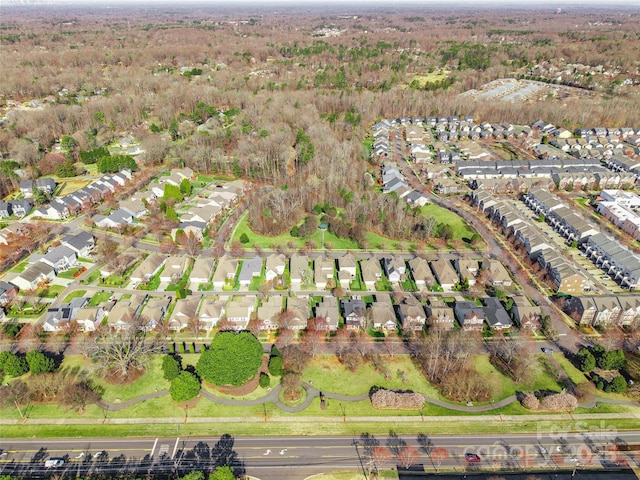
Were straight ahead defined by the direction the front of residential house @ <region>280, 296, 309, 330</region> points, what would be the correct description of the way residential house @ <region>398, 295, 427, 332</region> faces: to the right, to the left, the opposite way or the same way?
the same way

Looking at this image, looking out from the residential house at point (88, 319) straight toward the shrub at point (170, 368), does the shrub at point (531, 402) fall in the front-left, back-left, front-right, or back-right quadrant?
front-left

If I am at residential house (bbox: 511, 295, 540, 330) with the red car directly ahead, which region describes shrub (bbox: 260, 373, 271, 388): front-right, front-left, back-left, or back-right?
front-right

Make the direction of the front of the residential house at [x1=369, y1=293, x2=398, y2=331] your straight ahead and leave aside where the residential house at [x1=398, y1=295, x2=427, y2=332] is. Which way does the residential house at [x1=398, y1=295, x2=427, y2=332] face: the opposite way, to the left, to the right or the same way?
the same way
